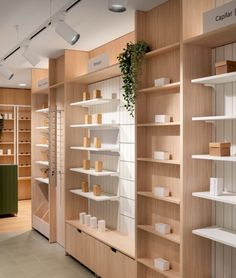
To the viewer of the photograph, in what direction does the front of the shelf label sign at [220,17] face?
facing the viewer and to the left of the viewer

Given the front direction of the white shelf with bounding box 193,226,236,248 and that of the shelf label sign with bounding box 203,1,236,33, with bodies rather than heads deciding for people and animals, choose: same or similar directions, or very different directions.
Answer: same or similar directions

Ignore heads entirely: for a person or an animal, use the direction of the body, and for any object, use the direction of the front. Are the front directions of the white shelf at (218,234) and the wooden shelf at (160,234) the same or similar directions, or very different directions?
same or similar directions

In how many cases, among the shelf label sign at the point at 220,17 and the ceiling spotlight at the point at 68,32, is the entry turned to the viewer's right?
1

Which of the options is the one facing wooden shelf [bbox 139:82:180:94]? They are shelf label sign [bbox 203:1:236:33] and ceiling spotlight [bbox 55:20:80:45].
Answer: the ceiling spotlight

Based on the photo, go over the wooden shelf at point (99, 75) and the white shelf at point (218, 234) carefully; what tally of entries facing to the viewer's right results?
0

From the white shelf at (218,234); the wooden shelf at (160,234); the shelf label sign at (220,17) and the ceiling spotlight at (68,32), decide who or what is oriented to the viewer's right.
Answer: the ceiling spotlight

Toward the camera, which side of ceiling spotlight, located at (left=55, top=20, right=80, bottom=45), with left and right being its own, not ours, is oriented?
right

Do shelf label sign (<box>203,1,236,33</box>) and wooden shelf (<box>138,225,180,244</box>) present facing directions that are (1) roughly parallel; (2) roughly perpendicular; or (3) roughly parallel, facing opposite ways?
roughly parallel
